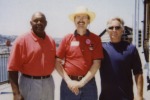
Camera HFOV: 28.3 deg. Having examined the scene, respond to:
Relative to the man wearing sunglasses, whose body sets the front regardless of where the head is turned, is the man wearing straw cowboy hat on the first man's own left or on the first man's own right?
on the first man's own right

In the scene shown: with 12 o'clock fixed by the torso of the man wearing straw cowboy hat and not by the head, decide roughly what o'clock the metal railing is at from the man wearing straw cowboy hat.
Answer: The metal railing is roughly at 5 o'clock from the man wearing straw cowboy hat.

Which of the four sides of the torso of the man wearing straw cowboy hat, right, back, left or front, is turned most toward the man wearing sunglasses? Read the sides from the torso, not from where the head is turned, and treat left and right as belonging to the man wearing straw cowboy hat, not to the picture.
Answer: left

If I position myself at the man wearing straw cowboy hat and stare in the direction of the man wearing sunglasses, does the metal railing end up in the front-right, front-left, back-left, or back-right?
back-left

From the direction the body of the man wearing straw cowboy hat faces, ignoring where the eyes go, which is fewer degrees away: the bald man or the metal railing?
the bald man

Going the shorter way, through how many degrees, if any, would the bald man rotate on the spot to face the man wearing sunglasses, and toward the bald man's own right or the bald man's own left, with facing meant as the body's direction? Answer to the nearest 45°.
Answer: approximately 45° to the bald man's own left

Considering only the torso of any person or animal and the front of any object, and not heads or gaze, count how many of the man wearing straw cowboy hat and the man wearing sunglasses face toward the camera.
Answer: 2

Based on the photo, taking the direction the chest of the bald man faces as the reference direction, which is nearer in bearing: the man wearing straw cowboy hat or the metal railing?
the man wearing straw cowboy hat

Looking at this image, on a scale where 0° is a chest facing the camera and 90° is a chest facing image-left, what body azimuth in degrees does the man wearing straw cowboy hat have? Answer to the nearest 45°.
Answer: approximately 0°
